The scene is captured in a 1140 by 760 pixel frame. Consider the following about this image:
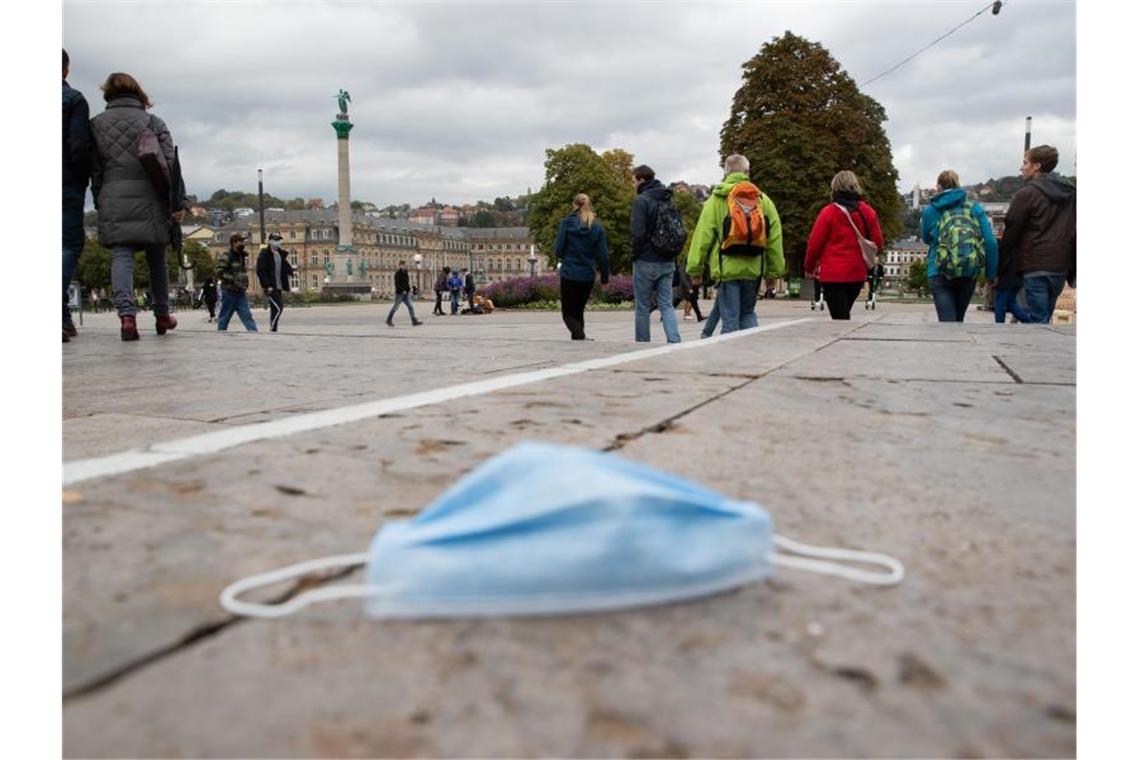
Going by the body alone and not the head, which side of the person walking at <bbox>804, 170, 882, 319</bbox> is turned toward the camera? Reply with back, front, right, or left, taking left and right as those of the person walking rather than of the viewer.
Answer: back

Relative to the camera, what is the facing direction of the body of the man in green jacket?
away from the camera

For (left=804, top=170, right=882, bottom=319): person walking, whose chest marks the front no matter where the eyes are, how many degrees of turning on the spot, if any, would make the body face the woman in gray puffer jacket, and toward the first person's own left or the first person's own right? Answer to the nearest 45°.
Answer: approximately 135° to the first person's own left

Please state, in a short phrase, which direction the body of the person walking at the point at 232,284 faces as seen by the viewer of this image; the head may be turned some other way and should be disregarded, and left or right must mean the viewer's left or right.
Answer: facing the viewer and to the right of the viewer

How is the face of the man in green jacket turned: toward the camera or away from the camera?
away from the camera
